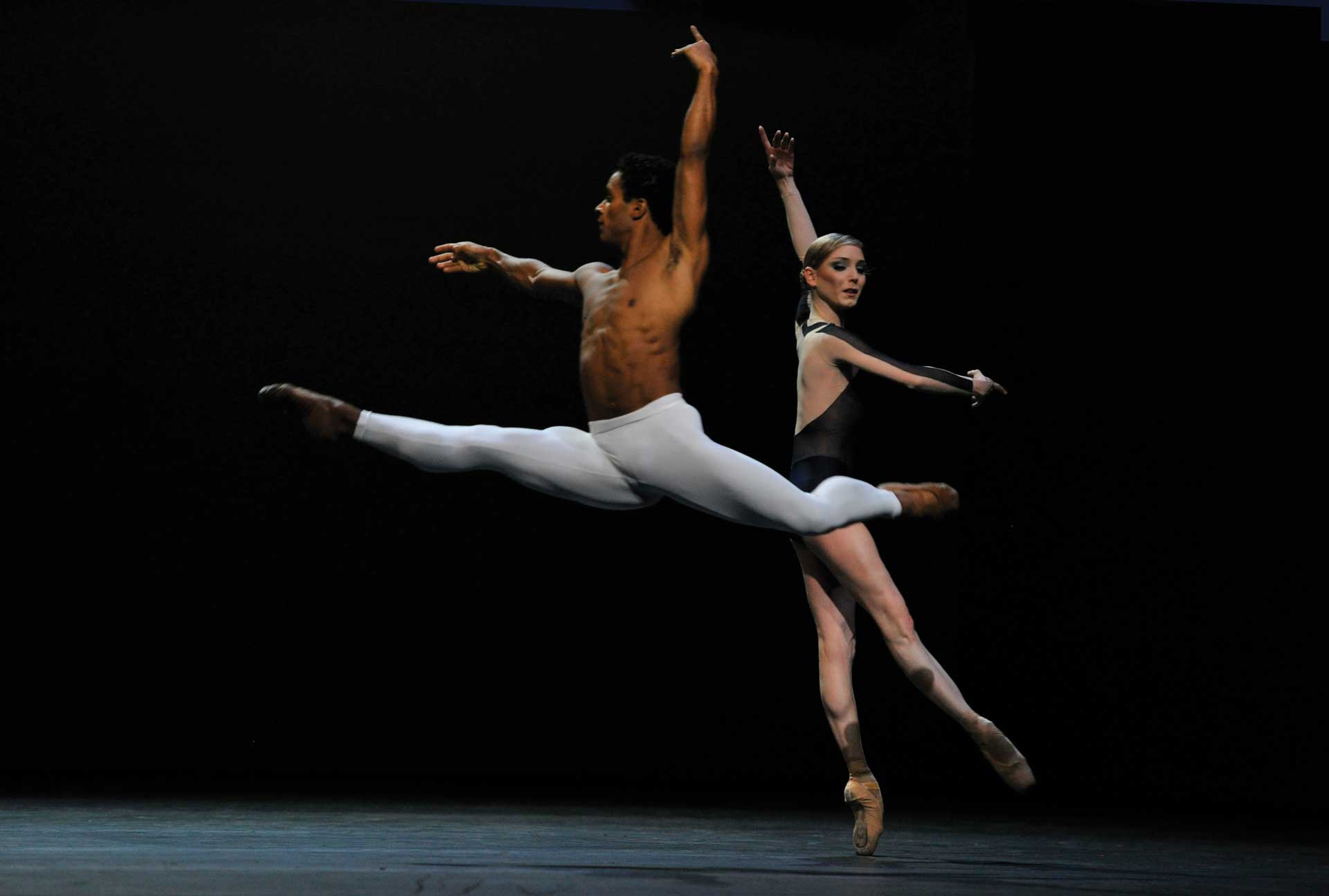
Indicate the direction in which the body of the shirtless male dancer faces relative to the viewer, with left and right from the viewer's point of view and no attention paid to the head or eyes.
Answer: facing the viewer and to the left of the viewer

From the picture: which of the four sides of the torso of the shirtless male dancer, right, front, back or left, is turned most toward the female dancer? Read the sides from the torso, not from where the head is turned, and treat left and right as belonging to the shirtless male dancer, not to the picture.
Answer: back

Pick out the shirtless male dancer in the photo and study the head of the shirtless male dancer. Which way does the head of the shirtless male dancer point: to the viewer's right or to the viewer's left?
to the viewer's left
